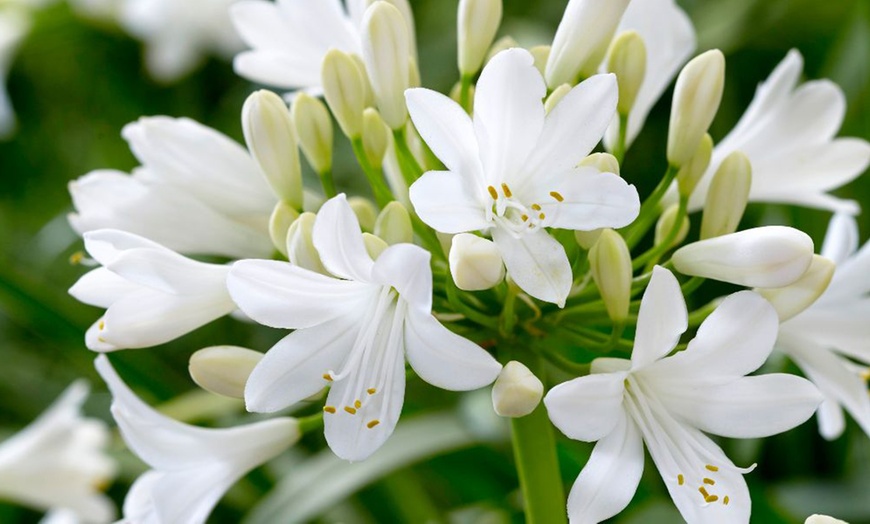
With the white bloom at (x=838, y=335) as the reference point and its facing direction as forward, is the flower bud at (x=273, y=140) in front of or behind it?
behind

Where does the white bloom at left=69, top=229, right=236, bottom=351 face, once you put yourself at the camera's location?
facing to the left of the viewer

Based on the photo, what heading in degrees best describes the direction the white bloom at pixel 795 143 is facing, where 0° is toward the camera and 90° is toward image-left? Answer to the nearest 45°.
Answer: approximately 270°

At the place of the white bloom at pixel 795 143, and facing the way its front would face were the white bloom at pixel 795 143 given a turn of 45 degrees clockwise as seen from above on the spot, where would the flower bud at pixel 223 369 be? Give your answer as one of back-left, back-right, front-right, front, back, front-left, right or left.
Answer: right

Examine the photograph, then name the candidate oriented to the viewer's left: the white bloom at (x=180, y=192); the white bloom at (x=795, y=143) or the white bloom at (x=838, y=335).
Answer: the white bloom at (x=180, y=192)

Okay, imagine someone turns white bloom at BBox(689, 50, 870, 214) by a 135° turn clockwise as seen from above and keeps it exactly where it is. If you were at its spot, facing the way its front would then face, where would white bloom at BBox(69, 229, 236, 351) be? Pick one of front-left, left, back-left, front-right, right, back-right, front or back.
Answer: front

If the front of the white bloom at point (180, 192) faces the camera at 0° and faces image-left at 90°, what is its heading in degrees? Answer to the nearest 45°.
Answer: approximately 90°

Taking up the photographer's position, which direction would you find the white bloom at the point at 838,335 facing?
facing to the right of the viewer

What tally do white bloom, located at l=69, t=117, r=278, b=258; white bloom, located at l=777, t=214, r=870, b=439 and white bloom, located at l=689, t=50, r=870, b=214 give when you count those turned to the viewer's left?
1

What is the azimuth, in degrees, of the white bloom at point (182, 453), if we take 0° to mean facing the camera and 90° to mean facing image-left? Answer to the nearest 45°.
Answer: approximately 90°
